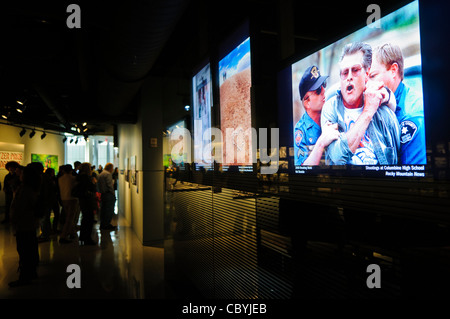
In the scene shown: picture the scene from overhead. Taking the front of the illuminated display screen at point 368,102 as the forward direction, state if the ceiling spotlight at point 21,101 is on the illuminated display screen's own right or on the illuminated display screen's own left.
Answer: on the illuminated display screen's own right

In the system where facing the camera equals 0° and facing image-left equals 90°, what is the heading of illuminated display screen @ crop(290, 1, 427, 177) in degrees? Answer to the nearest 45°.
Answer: approximately 45°
